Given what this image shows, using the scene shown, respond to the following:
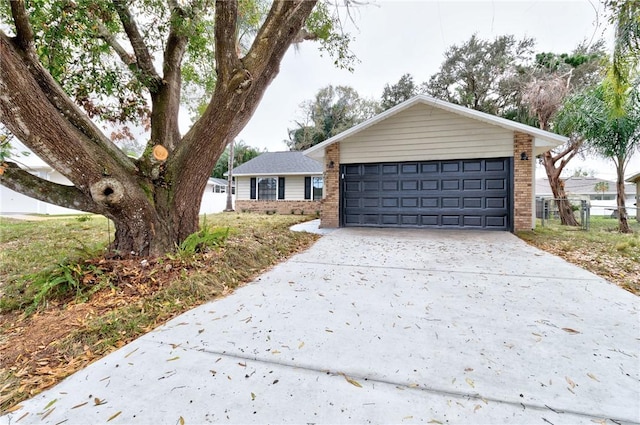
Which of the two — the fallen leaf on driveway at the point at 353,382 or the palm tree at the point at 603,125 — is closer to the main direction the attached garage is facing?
the fallen leaf on driveway

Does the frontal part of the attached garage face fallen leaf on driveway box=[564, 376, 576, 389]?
yes

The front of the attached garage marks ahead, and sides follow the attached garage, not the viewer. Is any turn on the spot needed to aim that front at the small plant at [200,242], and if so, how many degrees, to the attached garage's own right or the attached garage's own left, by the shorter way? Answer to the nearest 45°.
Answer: approximately 45° to the attached garage's own right

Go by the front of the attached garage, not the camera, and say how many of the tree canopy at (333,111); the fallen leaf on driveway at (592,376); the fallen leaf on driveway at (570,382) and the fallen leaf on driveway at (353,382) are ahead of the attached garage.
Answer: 3

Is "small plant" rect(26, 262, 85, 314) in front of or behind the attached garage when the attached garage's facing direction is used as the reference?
in front

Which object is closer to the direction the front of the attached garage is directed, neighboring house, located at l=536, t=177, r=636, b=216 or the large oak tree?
the large oak tree

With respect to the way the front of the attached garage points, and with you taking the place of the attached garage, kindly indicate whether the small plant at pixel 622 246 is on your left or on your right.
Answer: on your left

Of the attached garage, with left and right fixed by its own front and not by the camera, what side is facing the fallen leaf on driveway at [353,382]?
front

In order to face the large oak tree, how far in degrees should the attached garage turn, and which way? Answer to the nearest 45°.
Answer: approximately 45° to its right

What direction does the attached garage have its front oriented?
toward the camera

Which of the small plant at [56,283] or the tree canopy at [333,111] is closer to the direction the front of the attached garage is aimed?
the small plant

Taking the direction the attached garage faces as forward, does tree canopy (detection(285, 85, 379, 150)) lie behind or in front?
behind

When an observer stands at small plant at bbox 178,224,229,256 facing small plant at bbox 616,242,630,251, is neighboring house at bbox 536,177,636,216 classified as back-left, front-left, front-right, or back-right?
front-left

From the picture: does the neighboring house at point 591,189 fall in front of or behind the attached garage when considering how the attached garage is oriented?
behind
